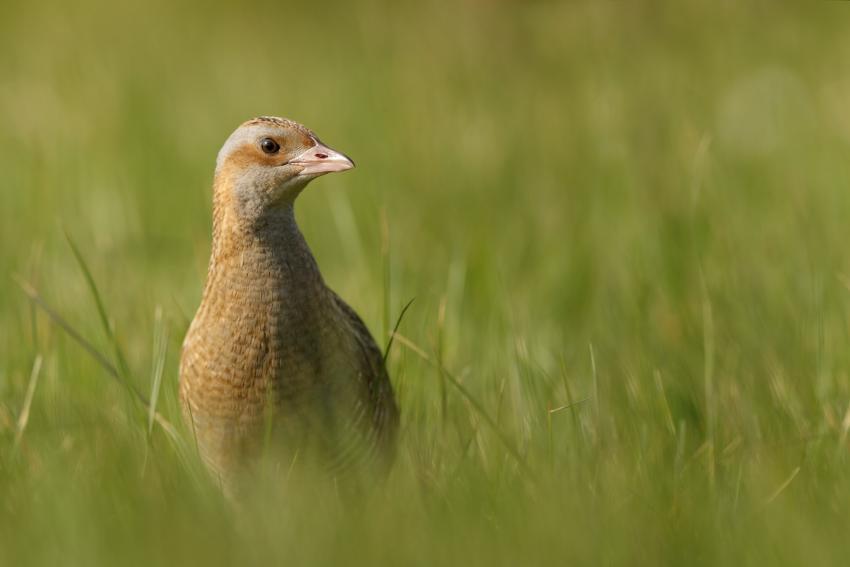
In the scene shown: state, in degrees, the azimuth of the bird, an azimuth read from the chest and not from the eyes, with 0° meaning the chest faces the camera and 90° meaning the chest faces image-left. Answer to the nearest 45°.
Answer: approximately 0°
